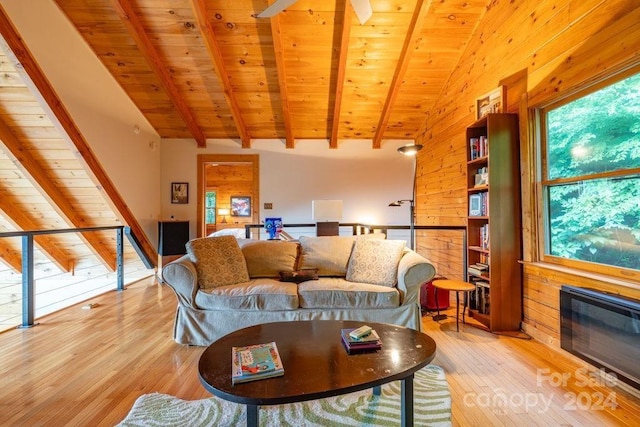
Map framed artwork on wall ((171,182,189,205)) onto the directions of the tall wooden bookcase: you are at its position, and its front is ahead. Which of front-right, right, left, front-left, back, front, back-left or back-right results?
front

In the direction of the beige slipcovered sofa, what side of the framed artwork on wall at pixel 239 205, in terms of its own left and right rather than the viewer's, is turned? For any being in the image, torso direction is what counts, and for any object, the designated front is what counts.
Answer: front

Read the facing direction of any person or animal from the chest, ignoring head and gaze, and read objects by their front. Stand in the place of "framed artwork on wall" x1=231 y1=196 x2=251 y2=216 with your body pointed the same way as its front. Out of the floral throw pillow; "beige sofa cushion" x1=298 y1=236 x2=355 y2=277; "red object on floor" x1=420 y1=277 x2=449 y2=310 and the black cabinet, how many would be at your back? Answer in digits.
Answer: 0

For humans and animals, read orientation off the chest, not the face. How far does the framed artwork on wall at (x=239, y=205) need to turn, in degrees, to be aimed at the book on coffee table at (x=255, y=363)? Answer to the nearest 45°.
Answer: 0° — it already faces it

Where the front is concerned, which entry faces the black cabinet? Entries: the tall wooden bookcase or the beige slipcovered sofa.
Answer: the tall wooden bookcase

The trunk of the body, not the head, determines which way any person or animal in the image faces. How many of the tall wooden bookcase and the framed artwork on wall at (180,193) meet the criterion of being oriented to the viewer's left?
1

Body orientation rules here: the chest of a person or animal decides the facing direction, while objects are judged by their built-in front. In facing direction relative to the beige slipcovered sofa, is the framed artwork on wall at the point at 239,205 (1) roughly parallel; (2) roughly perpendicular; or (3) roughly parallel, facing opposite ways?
roughly parallel

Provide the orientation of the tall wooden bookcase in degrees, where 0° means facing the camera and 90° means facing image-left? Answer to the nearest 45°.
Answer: approximately 90°

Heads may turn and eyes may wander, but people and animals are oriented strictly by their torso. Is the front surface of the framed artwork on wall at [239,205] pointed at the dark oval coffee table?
yes

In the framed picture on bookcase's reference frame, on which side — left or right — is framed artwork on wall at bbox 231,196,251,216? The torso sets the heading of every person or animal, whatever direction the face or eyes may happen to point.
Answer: on its right

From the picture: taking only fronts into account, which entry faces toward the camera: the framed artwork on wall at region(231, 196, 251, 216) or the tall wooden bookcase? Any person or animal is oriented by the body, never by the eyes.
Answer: the framed artwork on wall

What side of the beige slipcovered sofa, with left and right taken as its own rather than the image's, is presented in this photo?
front

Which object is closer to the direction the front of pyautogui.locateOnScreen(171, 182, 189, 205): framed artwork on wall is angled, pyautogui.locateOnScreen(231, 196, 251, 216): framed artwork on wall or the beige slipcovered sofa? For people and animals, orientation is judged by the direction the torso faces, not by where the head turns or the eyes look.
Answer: the beige slipcovered sofa

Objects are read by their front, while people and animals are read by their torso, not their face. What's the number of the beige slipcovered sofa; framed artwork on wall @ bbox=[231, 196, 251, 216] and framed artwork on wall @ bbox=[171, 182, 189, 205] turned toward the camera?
3

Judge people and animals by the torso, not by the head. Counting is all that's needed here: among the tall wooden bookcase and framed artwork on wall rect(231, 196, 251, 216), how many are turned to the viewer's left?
1

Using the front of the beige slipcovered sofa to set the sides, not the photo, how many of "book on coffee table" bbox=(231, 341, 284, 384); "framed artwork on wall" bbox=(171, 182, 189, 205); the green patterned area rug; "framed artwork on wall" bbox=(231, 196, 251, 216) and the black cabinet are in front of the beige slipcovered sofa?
2

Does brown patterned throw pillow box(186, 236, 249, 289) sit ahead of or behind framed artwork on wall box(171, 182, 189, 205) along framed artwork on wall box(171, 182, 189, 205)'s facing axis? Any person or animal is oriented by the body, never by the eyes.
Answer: ahead

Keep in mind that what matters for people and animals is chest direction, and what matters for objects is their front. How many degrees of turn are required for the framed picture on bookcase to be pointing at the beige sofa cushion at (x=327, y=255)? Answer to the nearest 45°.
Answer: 0° — it already faces it

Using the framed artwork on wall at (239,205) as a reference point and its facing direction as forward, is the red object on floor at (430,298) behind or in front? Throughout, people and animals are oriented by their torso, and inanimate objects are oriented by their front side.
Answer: in front

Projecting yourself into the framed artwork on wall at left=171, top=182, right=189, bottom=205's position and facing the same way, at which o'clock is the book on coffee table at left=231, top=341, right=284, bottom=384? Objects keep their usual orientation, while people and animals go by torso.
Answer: The book on coffee table is roughly at 12 o'clock from the framed artwork on wall.

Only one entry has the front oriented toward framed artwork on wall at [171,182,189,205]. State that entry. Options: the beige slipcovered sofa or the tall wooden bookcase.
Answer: the tall wooden bookcase

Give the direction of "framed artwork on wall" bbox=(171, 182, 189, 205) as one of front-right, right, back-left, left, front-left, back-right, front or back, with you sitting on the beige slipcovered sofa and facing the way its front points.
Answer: back-right

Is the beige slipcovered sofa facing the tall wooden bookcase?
no

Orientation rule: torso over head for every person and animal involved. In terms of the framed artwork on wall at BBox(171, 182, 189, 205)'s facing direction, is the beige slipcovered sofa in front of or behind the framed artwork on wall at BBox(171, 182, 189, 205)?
in front

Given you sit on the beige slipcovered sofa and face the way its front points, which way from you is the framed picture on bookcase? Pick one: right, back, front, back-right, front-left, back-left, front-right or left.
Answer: left

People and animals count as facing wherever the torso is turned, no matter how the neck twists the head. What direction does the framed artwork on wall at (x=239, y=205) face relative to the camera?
toward the camera
